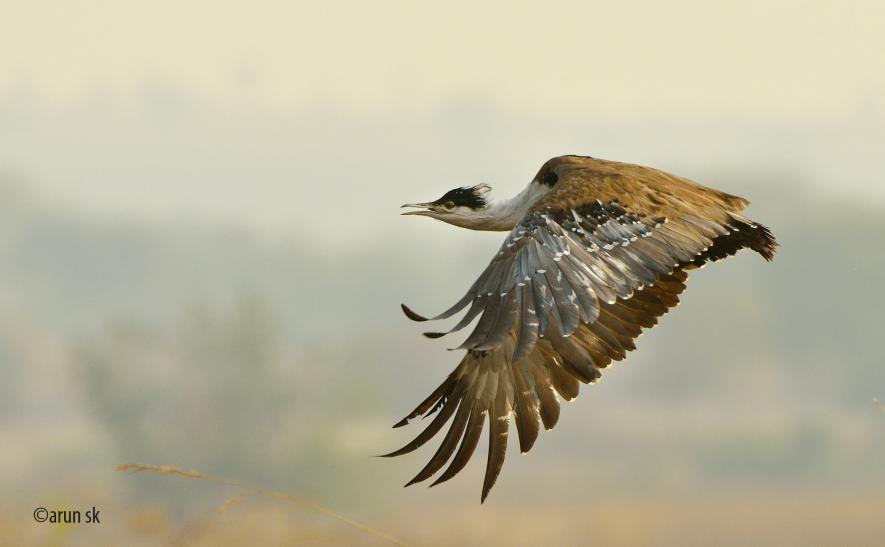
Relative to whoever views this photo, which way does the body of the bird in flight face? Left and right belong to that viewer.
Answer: facing to the left of the viewer
